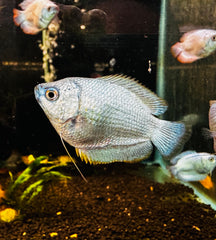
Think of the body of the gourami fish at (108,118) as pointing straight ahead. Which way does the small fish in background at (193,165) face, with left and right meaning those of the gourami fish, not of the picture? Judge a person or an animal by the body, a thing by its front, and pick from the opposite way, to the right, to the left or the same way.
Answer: the opposite way

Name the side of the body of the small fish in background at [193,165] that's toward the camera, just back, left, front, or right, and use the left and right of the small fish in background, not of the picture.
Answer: right

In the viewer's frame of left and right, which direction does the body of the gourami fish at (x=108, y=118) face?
facing to the left of the viewer

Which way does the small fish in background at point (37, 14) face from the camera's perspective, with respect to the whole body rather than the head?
to the viewer's right

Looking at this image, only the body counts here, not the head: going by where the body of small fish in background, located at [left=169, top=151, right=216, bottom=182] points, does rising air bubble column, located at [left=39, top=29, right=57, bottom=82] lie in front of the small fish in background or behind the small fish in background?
behind

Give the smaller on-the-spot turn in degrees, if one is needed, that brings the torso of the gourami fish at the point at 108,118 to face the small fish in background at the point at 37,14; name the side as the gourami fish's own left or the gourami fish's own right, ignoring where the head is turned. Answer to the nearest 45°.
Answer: approximately 45° to the gourami fish's own right
